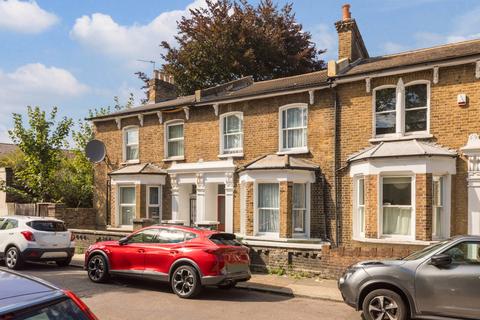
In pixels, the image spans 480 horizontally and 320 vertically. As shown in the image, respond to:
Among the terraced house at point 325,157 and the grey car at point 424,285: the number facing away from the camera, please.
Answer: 0

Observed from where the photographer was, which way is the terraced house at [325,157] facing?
facing the viewer and to the left of the viewer

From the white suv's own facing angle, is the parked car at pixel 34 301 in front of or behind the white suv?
behind

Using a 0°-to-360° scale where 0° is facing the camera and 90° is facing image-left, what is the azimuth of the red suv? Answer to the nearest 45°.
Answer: approximately 135°

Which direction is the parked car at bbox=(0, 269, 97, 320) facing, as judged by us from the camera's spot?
facing away from the viewer and to the left of the viewer

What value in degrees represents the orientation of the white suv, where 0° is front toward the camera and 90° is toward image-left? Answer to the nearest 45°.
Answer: approximately 135°

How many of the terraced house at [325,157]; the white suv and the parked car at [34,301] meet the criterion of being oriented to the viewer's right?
0

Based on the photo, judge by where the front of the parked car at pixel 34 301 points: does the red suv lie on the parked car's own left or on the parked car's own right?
on the parked car's own right

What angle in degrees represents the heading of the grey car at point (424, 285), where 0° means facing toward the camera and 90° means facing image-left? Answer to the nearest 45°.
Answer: approximately 90°
